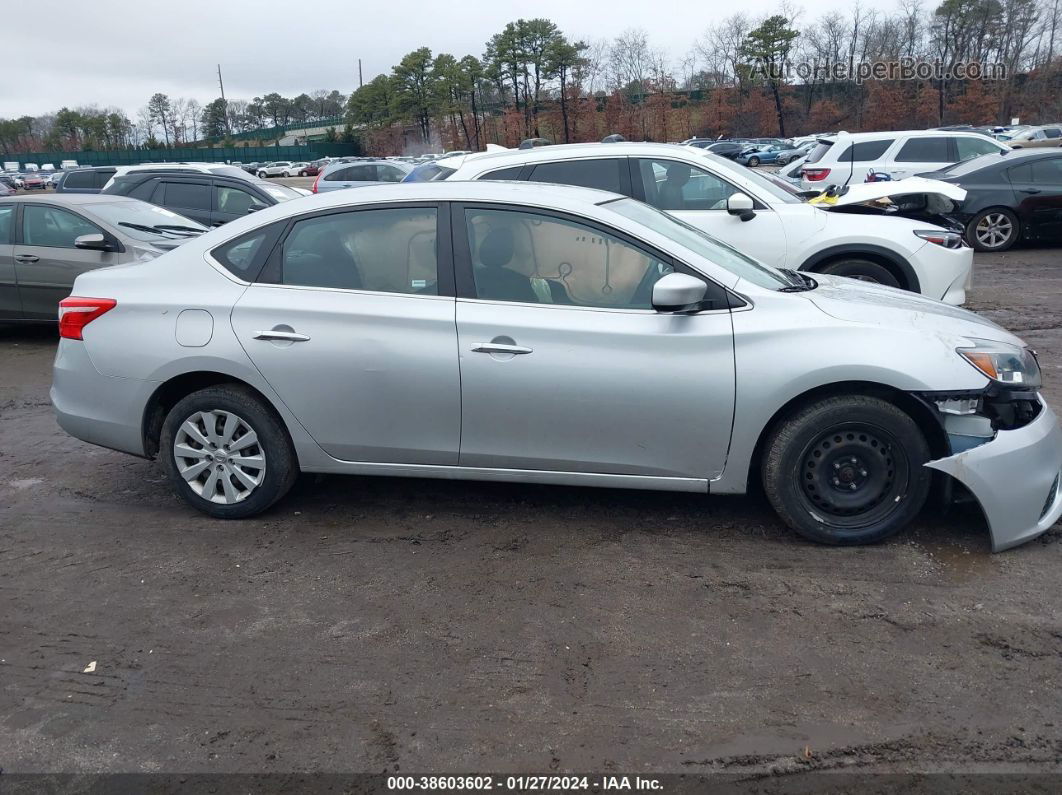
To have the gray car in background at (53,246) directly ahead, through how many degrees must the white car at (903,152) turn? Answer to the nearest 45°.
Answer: approximately 135° to its right

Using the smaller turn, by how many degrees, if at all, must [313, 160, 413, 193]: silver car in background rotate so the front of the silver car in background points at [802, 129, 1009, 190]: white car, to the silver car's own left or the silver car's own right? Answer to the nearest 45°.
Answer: approximately 45° to the silver car's own right

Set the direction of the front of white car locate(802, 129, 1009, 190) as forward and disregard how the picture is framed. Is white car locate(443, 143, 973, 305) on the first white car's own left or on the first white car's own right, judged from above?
on the first white car's own right

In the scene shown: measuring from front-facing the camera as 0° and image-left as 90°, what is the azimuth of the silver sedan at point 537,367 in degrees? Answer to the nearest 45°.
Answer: approximately 270°

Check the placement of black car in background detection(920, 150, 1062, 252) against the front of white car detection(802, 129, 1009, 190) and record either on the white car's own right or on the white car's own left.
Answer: on the white car's own right

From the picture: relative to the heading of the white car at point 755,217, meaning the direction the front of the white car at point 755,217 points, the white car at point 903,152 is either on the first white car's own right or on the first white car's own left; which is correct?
on the first white car's own left

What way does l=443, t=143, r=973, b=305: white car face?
to the viewer's right

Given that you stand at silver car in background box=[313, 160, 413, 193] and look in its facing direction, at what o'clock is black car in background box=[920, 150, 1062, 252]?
The black car in background is roughly at 2 o'clock from the silver car in background.

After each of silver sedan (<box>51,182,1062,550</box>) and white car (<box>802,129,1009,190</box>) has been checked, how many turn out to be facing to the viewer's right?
2
